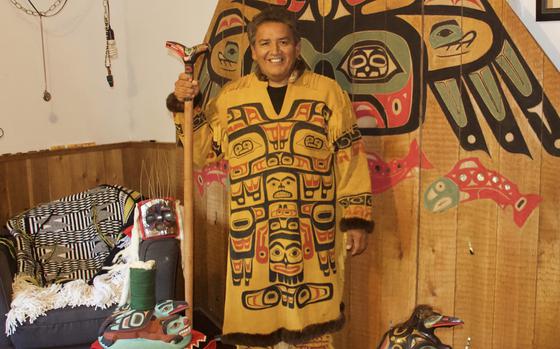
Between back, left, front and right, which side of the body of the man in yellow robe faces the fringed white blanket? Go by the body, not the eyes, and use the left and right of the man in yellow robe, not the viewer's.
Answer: right

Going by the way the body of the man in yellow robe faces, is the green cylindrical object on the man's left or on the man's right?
on the man's right

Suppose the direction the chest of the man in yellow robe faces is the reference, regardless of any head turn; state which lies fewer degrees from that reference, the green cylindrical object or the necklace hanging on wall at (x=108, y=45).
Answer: the green cylindrical object

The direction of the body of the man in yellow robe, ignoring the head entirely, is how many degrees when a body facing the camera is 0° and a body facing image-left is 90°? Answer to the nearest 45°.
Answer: approximately 0°

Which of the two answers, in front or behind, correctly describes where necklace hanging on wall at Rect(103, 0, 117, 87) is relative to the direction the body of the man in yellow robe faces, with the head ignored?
behind
